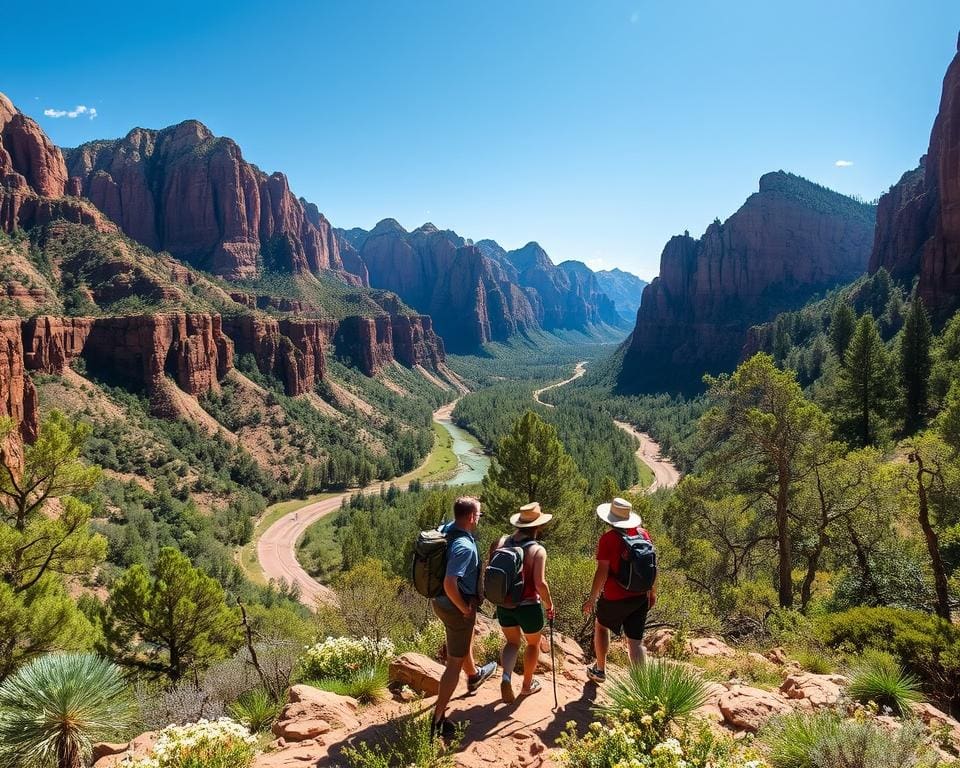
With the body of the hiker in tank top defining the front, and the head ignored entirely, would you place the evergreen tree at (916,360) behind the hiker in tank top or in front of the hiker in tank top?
in front

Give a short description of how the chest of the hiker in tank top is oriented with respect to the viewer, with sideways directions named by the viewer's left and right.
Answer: facing away from the viewer and to the right of the viewer

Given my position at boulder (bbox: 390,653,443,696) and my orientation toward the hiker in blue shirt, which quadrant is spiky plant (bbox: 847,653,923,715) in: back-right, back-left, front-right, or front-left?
front-left

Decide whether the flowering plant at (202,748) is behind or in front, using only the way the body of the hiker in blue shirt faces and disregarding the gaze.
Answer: behind

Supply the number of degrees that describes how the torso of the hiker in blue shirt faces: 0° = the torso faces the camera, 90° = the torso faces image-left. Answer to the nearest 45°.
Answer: approximately 270°

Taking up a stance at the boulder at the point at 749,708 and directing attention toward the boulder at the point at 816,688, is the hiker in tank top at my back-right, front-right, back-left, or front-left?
back-left

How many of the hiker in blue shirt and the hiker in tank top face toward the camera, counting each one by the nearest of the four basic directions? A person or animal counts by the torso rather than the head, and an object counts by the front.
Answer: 0

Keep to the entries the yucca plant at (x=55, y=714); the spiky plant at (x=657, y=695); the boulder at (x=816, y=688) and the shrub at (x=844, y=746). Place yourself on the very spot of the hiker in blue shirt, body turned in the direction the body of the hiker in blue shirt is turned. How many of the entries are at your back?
1

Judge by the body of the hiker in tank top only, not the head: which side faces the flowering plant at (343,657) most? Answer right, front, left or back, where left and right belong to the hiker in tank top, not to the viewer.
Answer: left

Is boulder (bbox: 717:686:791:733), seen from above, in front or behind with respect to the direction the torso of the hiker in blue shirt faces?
in front

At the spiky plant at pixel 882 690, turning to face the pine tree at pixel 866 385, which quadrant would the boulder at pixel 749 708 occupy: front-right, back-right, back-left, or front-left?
back-left
